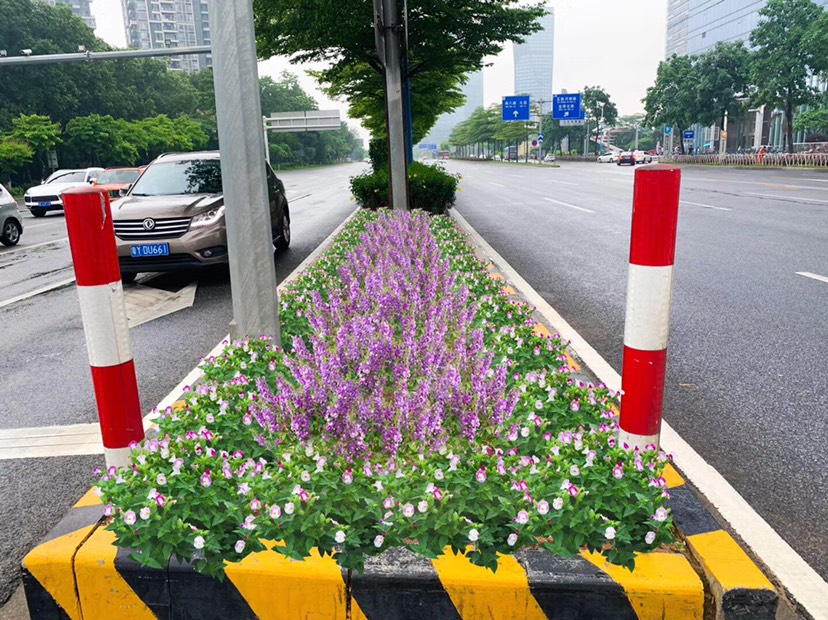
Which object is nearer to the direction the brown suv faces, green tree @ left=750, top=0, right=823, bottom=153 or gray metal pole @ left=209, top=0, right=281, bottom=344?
the gray metal pole

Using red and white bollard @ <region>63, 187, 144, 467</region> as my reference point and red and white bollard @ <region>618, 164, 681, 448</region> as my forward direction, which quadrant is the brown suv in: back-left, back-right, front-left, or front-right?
back-left

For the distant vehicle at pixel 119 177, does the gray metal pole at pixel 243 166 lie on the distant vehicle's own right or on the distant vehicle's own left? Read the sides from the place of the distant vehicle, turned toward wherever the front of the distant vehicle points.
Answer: on the distant vehicle's own left

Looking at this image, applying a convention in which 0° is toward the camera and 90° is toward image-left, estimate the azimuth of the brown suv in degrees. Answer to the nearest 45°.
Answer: approximately 45°

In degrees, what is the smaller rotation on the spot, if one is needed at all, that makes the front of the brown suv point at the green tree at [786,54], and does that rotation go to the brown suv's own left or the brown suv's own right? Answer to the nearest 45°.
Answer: approximately 180°

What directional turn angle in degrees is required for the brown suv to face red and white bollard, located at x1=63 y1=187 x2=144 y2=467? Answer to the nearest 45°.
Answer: approximately 45° to its left

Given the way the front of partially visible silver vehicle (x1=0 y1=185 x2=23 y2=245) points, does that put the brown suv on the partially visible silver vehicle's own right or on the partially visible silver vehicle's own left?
on the partially visible silver vehicle's own left

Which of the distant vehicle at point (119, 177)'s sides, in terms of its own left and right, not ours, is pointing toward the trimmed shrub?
left

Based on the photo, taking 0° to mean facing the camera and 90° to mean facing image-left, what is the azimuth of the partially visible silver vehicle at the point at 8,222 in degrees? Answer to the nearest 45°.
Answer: approximately 45°

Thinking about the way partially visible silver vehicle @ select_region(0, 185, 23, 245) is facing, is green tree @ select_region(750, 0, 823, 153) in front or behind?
behind

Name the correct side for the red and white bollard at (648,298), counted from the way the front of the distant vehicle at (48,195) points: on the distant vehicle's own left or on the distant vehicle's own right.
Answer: on the distant vehicle's own left
